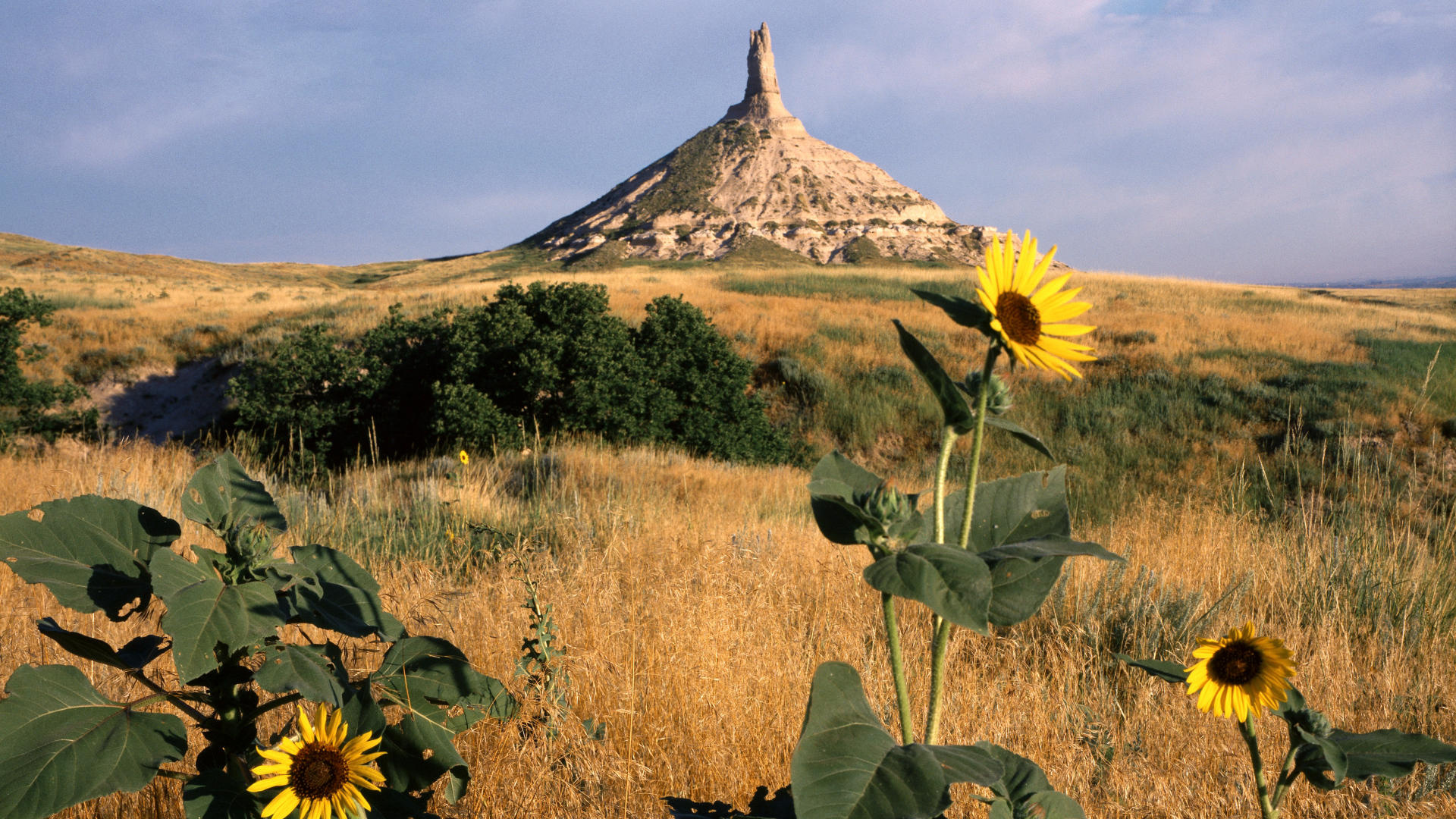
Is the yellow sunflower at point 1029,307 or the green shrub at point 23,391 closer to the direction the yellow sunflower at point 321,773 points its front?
the yellow sunflower

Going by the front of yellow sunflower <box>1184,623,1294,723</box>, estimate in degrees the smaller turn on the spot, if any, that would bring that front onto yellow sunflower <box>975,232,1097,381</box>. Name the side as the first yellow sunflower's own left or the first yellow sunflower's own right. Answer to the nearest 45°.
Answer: approximately 45° to the first yellow sunflower's own right

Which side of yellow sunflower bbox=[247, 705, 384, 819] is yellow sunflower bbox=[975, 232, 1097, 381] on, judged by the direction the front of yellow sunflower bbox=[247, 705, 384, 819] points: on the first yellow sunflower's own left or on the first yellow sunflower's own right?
on the first yellow sunflower's own left

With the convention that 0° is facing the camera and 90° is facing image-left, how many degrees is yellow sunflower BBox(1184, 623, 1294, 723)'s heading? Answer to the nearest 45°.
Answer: approximately 0°

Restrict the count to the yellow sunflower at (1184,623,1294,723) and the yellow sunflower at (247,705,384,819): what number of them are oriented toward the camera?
2

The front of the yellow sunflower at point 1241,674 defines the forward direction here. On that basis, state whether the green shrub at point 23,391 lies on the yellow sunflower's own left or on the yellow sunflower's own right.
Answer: on the yellow sunflower's own right

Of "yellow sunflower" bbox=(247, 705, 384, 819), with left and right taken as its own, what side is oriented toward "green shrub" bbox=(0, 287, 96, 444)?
back

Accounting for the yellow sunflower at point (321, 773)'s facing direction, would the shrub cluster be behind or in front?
behind

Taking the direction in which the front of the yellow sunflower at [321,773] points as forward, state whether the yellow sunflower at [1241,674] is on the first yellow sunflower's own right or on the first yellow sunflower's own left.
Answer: on the first yellow sunflower's own left
